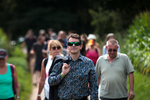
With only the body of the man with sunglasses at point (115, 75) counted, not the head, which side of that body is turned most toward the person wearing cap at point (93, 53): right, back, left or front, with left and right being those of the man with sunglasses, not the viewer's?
back

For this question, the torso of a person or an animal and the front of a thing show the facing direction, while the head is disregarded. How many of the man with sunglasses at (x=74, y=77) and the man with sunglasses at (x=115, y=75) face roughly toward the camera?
2

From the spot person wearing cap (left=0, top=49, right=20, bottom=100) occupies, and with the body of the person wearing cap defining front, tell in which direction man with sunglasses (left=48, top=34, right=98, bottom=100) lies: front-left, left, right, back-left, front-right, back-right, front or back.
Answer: front-left

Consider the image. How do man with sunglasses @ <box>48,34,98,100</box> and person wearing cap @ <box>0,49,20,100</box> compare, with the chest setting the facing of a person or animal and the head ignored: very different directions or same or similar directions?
same or similar directions

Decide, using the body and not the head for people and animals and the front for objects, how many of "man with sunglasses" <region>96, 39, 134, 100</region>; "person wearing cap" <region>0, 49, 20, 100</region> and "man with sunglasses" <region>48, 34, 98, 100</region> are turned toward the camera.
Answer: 3

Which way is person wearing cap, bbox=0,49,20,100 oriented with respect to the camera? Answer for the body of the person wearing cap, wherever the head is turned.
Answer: toward the camera

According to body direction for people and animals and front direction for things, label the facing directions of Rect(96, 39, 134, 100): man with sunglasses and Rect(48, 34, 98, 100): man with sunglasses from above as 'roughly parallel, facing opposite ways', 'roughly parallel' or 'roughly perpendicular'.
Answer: roughly parallel

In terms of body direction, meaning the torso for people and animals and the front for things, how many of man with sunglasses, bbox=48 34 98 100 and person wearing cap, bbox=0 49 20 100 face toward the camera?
2

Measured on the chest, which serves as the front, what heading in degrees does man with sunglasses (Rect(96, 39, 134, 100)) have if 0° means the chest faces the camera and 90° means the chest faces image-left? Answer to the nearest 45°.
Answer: approximately 0°

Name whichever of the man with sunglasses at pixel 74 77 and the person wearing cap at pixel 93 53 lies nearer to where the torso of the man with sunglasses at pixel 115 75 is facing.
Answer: the man with sunglasses

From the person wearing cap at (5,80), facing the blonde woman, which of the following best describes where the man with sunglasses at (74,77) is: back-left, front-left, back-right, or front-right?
front-right

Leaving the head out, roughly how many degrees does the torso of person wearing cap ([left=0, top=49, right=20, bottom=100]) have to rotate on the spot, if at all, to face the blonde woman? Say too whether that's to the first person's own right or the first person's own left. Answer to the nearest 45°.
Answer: approximately 90° to the first person's own left
